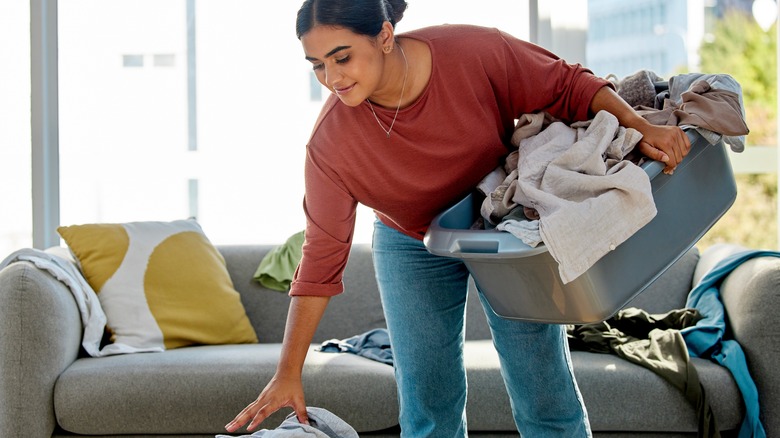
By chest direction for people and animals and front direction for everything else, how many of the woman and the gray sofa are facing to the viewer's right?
0

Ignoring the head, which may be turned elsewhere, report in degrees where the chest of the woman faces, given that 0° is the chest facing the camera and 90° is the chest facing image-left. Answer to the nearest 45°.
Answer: approximately 45°

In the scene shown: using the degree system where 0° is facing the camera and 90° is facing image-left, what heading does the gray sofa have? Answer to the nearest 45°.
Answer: approximately 0°

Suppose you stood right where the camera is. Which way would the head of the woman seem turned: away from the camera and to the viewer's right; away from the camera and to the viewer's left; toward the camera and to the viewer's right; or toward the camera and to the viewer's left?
toward the camera and to the viewer's left
